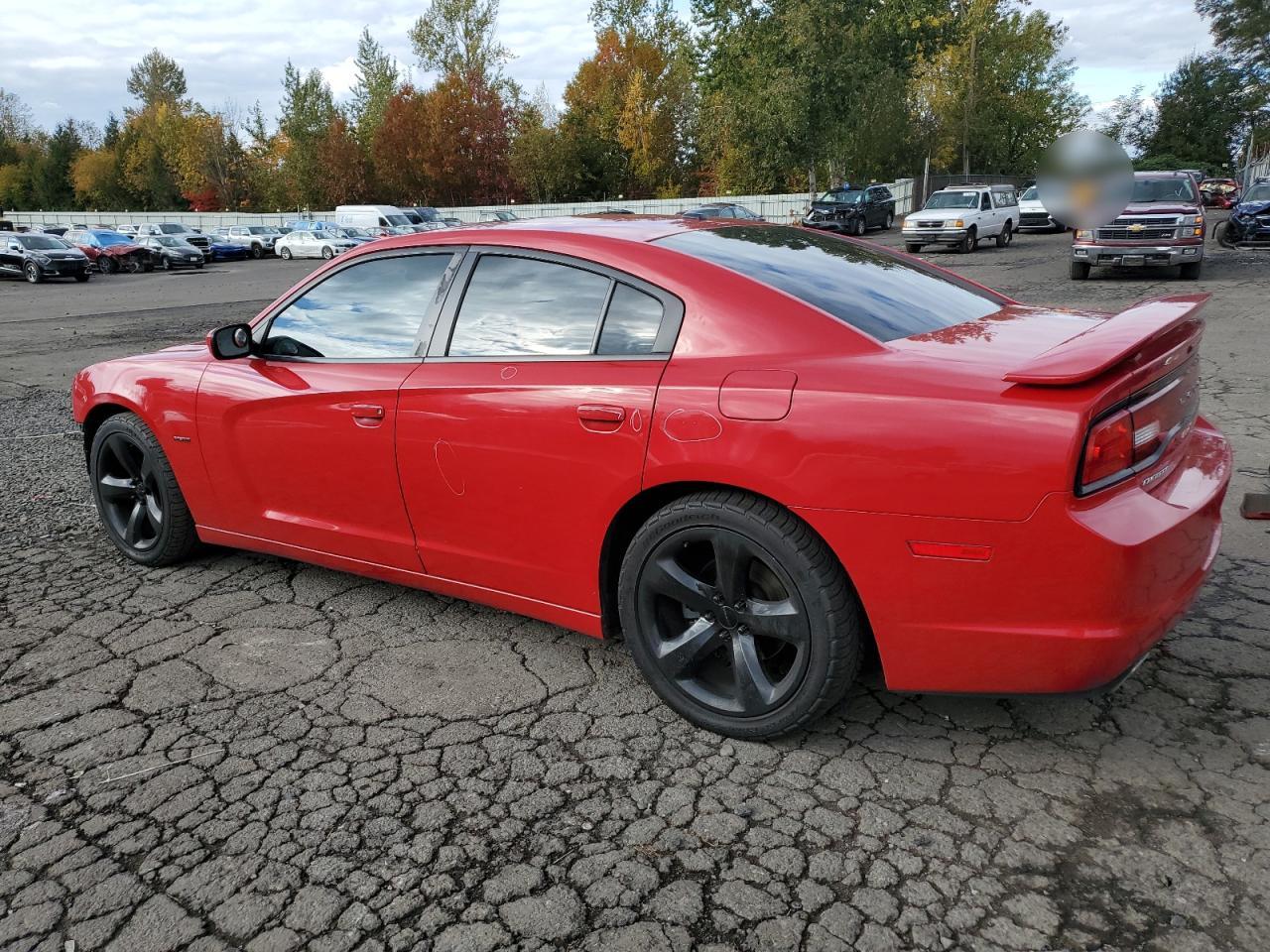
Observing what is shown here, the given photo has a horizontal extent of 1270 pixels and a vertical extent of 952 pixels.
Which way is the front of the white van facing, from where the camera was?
facing the viewer and to the right of the viewer

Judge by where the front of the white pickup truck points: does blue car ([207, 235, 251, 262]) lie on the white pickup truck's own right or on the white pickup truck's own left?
on the white pickup truck's own right

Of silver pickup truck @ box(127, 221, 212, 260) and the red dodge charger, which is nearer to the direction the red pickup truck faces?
the red dodge charger

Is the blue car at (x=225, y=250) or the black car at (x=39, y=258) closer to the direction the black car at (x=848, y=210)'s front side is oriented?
the black car

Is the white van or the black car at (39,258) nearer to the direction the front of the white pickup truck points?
the black car

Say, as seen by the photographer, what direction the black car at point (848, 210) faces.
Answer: facing the viewer and to the left of the viewer

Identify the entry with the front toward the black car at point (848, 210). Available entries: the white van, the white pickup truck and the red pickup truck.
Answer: the white van

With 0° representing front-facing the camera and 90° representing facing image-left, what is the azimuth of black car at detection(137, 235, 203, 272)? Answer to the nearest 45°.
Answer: approximately 315°

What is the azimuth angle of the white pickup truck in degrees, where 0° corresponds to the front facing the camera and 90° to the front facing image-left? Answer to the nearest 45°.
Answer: approximately 45°

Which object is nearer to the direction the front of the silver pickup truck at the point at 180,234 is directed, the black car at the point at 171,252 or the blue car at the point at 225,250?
the black car

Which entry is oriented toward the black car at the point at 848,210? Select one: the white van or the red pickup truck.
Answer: the white van

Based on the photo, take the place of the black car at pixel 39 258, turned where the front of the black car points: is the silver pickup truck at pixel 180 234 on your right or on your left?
on your left

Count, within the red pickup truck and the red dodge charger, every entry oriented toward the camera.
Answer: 1
